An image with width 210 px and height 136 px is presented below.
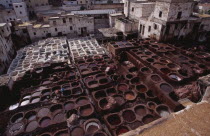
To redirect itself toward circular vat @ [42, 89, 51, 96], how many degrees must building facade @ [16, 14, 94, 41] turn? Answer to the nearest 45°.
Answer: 0° — it already faces it

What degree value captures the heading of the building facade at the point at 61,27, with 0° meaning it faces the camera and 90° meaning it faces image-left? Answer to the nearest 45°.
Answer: approximately 0°

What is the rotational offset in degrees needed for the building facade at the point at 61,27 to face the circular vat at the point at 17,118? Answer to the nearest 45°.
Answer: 0° — it already faces it

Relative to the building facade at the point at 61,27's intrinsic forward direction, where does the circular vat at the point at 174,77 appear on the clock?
The circular vat is roughly at 11 o'clock from the building facade.

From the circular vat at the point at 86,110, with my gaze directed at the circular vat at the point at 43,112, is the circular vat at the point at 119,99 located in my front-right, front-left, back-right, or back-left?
back-right

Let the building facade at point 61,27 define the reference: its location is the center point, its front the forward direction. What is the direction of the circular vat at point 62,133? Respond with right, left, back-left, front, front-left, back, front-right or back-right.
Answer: front

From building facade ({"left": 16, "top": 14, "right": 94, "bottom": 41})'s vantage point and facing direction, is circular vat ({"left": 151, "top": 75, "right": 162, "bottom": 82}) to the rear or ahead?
ahead

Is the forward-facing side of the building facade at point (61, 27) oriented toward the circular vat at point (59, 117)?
yes

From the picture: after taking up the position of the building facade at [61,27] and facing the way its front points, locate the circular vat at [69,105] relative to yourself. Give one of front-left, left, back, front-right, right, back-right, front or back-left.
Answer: front

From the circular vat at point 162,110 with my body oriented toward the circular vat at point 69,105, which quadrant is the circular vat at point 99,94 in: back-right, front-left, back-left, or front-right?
front-right

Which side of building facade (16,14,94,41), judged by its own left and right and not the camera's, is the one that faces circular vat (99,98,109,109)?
front

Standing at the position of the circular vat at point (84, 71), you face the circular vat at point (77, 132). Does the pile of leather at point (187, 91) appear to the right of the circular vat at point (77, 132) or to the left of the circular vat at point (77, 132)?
left

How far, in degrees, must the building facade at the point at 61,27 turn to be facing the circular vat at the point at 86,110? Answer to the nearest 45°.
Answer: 0° — it already faces it

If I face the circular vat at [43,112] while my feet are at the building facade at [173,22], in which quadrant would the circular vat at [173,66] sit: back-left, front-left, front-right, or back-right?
front-left

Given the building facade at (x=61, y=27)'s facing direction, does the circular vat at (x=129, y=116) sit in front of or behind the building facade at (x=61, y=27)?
in front

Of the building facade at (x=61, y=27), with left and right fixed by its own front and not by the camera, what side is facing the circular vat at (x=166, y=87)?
front
